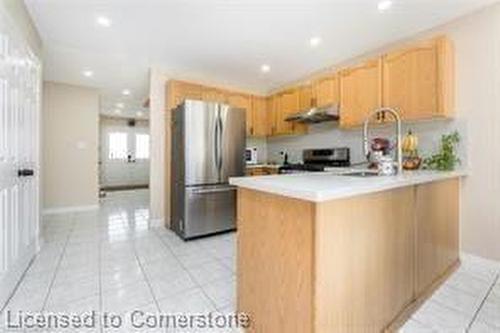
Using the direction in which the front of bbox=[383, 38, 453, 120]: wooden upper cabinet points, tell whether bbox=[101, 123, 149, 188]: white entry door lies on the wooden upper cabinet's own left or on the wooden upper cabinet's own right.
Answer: on the wooden upper cabinet's own right

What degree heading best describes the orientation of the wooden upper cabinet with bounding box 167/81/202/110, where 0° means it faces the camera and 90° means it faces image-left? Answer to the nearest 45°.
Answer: approximately 315°

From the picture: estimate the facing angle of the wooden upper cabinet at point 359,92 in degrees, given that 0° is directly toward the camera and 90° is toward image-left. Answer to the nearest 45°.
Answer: approximately 45°

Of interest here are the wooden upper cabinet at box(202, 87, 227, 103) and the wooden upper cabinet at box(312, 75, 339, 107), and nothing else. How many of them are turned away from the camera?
0

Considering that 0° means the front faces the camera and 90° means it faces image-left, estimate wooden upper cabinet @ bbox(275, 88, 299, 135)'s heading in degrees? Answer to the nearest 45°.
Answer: approximately 45°

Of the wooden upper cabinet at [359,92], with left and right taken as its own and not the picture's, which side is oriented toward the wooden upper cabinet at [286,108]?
right

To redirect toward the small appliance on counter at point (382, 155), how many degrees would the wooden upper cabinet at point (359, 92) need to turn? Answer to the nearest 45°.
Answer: approximately 45° to its left

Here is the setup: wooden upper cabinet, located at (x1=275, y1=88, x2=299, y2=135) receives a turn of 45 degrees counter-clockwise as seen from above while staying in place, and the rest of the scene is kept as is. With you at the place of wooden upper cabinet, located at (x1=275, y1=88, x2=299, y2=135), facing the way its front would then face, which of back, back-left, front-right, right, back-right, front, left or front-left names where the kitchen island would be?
front

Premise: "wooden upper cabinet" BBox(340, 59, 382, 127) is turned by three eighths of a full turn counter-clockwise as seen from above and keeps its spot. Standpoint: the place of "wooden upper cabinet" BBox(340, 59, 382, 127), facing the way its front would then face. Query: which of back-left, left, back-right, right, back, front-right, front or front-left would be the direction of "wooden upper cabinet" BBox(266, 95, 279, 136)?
back-left

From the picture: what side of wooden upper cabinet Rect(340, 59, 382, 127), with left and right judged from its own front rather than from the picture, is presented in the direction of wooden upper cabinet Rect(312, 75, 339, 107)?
right

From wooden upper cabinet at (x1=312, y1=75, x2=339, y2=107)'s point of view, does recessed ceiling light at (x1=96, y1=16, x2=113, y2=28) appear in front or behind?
in front

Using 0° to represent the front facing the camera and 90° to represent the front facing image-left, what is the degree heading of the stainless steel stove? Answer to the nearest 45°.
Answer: approximately 45°

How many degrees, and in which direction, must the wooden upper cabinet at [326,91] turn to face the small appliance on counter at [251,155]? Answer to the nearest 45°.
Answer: approximately 90° to its right

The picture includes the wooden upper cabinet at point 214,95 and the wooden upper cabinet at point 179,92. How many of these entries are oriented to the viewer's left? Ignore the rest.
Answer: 0
